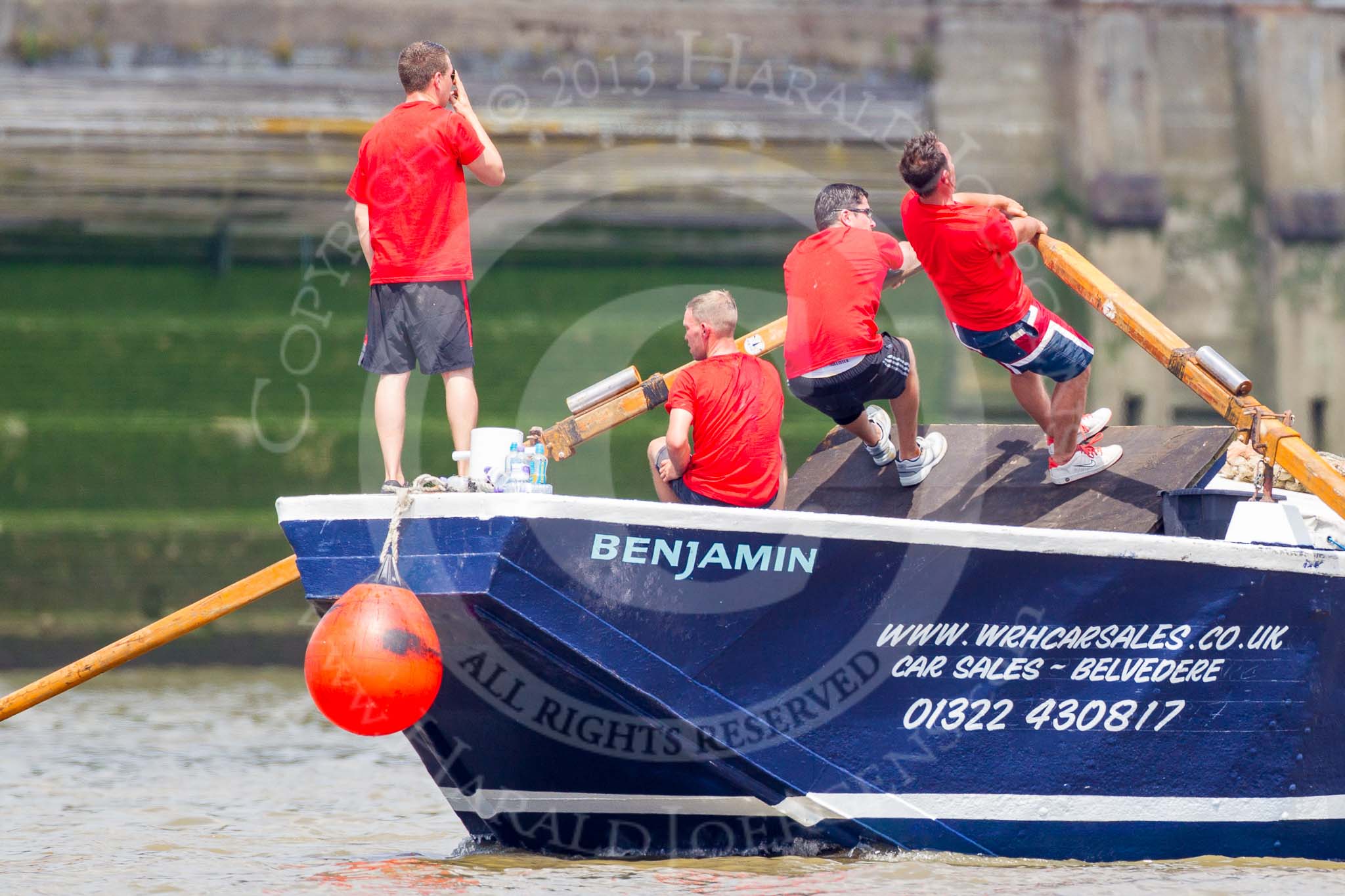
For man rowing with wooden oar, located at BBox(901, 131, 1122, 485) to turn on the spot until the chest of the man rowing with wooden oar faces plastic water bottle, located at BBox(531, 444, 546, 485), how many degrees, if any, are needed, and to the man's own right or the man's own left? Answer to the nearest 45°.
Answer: approximately 180°

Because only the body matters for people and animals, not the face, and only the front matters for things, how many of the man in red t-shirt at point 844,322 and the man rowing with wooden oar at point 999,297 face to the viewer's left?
0

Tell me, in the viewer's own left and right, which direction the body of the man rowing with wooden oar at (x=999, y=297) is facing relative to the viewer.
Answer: facing away from the viewer and to the right of the viewer

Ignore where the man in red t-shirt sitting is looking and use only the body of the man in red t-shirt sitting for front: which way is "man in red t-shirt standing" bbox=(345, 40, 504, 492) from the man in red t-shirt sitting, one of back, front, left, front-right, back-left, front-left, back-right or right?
front-left

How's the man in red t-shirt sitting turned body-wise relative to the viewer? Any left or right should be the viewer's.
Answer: facing away from the viewer and to the left of the viewer

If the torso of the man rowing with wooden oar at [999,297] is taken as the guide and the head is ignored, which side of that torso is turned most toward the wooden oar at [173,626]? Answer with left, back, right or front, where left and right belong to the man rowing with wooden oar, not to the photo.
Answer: back

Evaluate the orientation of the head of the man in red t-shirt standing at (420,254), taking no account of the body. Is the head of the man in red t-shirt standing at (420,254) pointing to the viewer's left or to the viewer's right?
to the viewer's right

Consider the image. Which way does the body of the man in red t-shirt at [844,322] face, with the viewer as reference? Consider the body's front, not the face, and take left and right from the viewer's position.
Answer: facing away from the viewer and to the right of the viewer

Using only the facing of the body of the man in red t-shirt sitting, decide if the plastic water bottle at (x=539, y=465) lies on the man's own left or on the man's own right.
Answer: on the man's own left

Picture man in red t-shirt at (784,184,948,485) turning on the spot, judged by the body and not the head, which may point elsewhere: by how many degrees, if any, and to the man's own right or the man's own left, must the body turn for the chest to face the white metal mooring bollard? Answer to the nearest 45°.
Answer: approximately 180°

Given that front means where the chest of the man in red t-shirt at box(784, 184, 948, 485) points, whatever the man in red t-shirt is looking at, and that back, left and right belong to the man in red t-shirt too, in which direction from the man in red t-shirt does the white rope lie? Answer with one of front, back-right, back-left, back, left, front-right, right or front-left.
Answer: back

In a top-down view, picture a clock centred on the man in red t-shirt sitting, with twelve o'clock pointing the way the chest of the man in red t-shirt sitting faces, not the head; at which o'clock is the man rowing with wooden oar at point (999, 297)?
The man rowing with wooden oar is roughly at 4 o'clock from the man in red t-shirt sitting.
